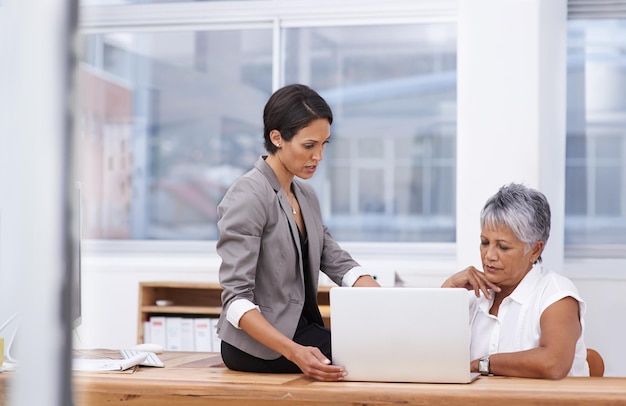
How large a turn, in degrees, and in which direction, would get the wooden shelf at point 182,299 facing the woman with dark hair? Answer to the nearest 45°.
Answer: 0° — it already faces them

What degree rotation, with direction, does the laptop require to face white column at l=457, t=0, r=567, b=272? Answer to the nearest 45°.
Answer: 0° — it already faces it

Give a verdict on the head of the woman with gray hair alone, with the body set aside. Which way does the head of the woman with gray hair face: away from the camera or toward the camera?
toward the camera

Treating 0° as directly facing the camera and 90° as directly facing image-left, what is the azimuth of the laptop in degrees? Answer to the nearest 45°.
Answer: approximately 180°

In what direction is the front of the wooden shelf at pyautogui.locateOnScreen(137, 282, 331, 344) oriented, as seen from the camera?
facing the viewer

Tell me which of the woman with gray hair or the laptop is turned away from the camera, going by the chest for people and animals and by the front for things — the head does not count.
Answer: the laptop

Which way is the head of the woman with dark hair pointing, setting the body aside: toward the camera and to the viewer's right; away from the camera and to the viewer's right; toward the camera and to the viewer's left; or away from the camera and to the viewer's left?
toward the camera and to the viewer's right

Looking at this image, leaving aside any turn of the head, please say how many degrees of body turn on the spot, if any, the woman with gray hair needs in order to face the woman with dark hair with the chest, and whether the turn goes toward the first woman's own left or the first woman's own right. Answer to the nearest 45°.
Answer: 0° — they already face them

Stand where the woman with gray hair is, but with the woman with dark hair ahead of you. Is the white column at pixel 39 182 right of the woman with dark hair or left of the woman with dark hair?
left

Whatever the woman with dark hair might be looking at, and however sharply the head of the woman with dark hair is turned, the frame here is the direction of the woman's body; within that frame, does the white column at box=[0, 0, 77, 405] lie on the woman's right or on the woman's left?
on the woman's right

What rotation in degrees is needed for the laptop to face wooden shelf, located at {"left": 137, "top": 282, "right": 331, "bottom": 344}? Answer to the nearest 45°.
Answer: approximately 45° to its left

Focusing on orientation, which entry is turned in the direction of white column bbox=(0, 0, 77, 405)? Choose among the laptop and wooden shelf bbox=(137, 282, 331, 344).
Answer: the wooden shelf

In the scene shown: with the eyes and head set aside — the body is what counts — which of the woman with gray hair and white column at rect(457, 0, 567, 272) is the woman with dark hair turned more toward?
the woman with gray hair

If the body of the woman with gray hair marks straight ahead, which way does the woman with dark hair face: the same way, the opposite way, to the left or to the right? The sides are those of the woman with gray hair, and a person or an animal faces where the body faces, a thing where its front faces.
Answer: to the left

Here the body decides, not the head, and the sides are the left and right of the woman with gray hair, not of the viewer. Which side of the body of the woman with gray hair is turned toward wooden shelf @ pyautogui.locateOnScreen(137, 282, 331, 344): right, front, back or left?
right

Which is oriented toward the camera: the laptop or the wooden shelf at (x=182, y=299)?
the wooden shelf

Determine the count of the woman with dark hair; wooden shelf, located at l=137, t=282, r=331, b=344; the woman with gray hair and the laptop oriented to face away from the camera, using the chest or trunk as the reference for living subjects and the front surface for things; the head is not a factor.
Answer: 1

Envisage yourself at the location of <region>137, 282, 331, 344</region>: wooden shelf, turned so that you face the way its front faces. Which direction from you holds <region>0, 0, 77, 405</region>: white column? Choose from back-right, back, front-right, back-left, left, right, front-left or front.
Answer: front

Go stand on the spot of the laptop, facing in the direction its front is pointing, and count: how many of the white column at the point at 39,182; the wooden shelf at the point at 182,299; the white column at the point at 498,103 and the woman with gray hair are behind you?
1
